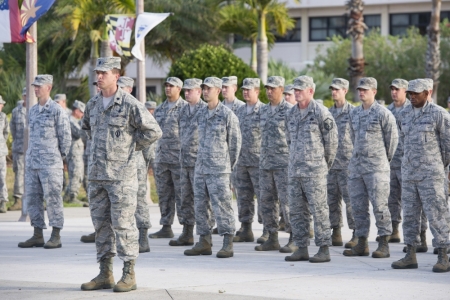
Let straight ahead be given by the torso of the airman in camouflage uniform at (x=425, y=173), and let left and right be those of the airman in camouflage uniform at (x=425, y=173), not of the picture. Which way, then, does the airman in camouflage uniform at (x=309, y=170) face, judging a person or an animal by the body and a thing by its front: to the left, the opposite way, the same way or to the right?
the same way

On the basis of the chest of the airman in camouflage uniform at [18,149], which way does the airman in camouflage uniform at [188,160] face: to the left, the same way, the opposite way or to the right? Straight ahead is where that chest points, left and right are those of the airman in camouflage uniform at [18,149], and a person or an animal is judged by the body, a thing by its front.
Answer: the same way

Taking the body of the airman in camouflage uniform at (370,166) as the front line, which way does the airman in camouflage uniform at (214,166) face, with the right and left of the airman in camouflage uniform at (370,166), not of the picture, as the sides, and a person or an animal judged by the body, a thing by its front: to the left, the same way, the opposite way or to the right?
the same way

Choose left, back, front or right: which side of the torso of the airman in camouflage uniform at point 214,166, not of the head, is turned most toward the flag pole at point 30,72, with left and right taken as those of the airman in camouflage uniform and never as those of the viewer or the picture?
right

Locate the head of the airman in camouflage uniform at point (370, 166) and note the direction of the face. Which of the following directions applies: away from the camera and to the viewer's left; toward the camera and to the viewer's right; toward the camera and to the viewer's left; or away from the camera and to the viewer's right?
toward the camera and to the viewer's left

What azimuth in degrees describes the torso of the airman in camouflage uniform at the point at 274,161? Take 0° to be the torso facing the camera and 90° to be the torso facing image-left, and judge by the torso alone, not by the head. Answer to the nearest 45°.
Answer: approximately 45°

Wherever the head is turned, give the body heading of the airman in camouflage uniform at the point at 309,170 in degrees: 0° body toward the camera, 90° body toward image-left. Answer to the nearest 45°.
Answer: approximately 45°

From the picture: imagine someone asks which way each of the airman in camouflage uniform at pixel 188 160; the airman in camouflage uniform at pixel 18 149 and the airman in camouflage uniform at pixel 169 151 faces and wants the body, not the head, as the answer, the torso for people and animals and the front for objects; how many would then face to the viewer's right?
0

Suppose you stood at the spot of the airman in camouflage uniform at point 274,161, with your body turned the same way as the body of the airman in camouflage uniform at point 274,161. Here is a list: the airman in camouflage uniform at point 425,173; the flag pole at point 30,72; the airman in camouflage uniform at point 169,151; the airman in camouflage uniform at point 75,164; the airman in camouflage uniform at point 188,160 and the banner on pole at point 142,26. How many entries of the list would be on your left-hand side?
1

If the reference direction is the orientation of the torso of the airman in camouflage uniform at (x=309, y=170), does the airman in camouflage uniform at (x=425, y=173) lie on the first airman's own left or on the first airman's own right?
on the first airman's own left

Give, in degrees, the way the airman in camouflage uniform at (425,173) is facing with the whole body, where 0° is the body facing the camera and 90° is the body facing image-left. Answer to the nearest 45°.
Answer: approximately 45°

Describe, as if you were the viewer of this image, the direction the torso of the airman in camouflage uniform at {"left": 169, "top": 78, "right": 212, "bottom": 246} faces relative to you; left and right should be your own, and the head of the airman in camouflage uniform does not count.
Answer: facing the viewer and to the left of the viewer

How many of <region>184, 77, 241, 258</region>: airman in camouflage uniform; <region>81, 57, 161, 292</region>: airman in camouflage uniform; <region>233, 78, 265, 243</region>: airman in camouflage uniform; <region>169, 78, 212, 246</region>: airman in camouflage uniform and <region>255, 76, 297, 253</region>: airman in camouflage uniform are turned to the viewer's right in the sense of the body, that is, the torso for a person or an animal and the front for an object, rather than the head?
0

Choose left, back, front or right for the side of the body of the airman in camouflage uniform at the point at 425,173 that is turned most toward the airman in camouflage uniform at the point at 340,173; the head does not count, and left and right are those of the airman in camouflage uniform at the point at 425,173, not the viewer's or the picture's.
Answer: right

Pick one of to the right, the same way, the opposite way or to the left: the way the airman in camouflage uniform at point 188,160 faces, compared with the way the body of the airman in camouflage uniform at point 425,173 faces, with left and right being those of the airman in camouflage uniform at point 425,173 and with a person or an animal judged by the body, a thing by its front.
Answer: the same way

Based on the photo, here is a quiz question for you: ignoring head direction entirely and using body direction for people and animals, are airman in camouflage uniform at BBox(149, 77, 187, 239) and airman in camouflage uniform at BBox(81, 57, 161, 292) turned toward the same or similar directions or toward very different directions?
same or similar directions

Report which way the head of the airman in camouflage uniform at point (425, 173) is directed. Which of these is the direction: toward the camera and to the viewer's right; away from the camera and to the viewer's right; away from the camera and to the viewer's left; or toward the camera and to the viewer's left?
toward the camera and to the viewer's left

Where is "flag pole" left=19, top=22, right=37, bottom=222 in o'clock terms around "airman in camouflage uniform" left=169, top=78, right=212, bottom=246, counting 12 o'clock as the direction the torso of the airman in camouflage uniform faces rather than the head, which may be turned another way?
The flag pole is roughly at 3 o'clock from the airman in camouflage uniform.
